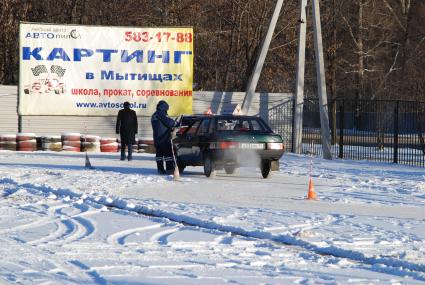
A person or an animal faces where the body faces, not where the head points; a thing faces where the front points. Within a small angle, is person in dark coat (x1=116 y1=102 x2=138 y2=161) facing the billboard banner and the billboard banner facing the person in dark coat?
yes

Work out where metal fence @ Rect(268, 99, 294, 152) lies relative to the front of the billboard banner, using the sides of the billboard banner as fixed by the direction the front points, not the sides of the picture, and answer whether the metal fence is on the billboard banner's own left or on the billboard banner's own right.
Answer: on the billboard banner's own left

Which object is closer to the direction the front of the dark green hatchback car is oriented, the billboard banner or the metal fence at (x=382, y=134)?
the billboard banner

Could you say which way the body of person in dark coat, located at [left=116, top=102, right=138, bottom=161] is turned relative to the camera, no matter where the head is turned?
away from the camera

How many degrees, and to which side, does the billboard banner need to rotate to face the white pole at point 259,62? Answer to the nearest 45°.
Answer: approximately 45° to its left

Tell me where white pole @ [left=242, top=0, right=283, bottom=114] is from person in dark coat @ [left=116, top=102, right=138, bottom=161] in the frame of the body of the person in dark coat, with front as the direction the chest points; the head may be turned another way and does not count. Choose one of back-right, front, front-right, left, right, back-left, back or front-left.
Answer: front-right

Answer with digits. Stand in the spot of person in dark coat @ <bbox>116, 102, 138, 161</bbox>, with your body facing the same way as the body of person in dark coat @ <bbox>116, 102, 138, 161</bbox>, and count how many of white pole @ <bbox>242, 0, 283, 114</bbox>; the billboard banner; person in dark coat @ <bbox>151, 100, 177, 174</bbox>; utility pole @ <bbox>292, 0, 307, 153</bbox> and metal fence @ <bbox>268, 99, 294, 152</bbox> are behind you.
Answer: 1

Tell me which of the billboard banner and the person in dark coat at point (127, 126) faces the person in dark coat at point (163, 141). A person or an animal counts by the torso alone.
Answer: the billboard banner

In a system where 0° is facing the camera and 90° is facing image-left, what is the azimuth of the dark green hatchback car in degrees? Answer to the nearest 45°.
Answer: approximately 135°

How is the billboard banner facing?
toward the camera

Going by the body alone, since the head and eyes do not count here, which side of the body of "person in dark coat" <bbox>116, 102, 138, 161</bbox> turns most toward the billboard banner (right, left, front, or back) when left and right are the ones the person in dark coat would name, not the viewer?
front

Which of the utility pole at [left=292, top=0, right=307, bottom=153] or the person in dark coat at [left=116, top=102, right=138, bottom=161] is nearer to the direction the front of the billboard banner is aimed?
the person in dark coat

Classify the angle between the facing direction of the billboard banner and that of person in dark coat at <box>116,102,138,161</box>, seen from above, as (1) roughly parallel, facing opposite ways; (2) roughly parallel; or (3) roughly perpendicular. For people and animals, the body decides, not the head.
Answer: roughly parallel, facing opposite ways

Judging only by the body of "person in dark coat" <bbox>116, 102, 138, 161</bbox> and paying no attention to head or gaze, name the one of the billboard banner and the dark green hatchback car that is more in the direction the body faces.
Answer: the billboard banner

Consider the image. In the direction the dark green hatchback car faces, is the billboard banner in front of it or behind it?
in front
